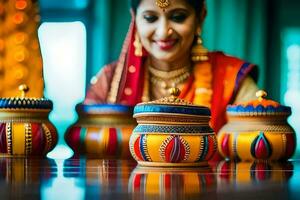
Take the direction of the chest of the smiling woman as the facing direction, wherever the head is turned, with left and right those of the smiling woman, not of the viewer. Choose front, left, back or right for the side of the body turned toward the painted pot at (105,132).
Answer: front

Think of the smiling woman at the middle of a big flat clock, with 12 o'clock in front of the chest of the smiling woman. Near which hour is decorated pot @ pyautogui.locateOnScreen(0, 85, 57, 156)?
The decorated pot is roughly at 1 o'clock from the smiling woman.

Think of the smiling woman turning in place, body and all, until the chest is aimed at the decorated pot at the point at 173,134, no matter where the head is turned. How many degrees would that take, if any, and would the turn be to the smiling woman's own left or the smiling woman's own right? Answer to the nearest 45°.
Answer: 0° — they already face it

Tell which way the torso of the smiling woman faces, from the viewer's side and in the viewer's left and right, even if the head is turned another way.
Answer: facing the viewer

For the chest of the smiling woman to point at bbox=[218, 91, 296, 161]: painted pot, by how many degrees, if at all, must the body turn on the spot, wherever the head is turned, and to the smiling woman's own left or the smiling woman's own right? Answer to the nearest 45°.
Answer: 0° — they already face it

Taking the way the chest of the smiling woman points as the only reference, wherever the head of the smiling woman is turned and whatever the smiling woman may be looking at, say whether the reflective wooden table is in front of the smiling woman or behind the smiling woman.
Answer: in front
